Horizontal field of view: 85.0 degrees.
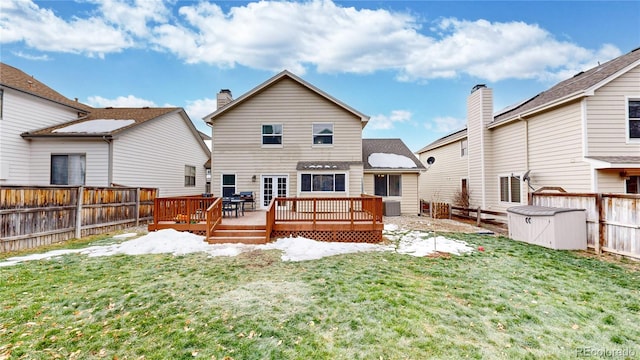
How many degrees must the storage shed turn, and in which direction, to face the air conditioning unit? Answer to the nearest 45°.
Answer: approximately 90° to its right

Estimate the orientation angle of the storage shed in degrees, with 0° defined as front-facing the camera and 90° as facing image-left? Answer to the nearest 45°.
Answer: approximately 45°

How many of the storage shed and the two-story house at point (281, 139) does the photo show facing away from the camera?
1

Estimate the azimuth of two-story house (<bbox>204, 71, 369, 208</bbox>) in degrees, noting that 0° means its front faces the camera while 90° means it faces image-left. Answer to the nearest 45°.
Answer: approximately 180°

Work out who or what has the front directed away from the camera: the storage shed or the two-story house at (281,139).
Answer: the two-story house
